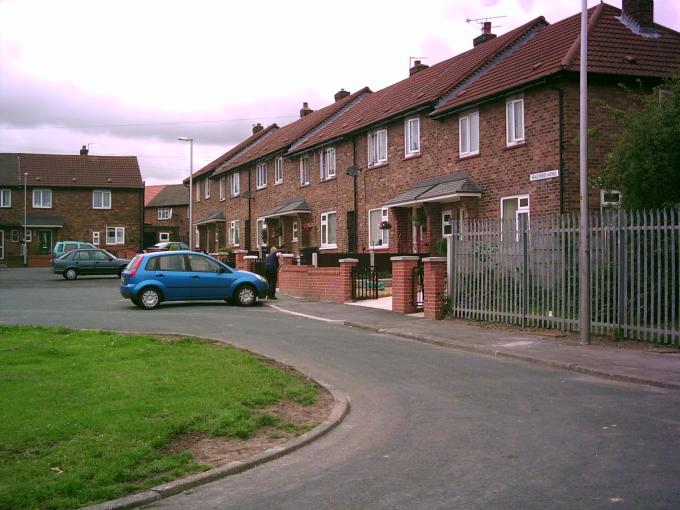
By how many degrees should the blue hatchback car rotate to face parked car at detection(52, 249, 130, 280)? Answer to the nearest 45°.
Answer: approximately 90° to its left

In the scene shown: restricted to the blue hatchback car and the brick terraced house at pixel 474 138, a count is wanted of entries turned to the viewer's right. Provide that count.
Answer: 1

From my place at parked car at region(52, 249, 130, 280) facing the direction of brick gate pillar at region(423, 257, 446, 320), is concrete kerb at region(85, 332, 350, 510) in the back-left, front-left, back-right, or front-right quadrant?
front-right

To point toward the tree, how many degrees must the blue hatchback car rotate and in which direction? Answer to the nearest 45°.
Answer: approximately 45° to its right

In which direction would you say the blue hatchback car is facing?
to the viewer's right

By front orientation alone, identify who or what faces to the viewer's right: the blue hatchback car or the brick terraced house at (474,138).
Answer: the blue hatchback car

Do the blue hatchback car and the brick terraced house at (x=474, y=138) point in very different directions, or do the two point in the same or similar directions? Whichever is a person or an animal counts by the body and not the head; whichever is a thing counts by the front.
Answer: very different directions

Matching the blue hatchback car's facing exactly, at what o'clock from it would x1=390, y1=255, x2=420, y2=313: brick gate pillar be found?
The brick gate pillar is roughly at 1 o'clock from the blue hatchback car.

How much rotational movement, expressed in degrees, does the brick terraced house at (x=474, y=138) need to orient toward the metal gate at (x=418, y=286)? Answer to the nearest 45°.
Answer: approximately 45° to its left

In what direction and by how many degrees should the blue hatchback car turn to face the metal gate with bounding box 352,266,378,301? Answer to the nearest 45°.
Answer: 0° — it already faces it

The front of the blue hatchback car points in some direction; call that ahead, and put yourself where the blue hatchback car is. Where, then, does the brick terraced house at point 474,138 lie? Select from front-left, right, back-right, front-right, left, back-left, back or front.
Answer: front

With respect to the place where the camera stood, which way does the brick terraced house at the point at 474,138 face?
facing the viewer and to the left of the viewer
